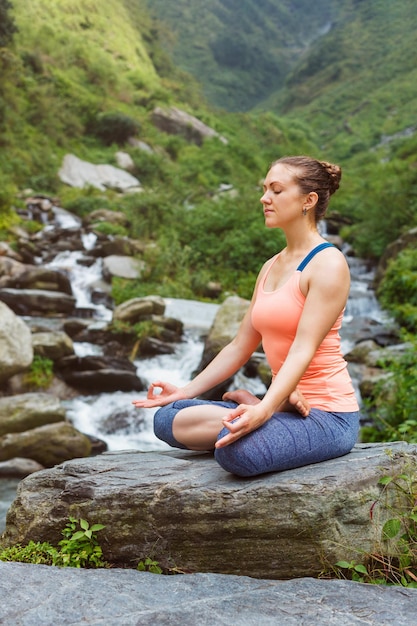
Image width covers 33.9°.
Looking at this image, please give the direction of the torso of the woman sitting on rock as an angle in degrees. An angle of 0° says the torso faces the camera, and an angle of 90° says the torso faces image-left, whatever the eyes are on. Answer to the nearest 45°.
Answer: approximately 45°

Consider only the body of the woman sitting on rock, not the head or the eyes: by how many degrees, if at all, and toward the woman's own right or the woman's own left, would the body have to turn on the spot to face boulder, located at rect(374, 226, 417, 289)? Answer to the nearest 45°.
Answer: approximately 135° to the woman's own right

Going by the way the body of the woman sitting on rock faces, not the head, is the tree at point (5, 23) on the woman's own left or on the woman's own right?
on the woman's own right

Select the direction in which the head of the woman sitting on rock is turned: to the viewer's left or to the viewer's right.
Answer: to the viewer's left

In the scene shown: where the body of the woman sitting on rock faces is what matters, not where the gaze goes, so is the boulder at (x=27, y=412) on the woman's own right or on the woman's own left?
on the woman's own right

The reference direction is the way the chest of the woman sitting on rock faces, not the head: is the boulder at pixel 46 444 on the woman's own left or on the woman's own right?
on the woman's own right

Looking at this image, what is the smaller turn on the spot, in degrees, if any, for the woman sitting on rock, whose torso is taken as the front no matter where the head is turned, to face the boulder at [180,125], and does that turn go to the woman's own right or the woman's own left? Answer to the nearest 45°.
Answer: approximately 135° to the woman's own right

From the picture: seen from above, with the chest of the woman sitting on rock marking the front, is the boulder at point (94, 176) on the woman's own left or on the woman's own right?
on the woman's own right
